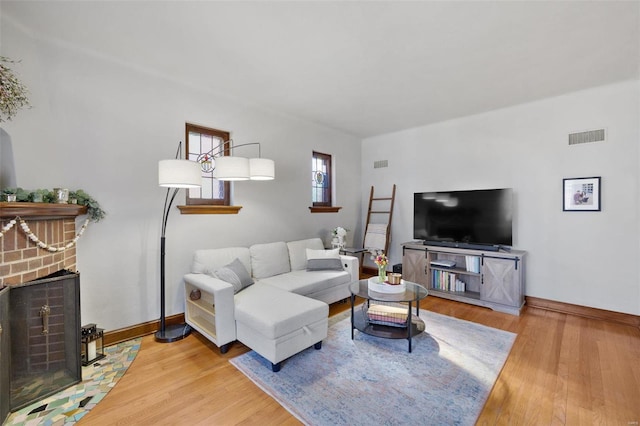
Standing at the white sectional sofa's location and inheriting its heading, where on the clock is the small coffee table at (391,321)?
The small coffee table is roughly at 11 o'clock from the white sectional sofa.

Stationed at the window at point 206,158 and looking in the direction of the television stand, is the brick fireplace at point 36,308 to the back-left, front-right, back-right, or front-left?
back-right

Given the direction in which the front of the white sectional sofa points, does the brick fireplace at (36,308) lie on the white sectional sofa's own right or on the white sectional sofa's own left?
on the white sectional sofa's own right

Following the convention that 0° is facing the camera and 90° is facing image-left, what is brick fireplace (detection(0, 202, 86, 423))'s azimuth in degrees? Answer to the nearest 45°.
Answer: approximately 315°

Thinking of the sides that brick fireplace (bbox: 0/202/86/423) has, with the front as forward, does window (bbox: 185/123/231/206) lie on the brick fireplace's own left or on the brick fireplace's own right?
on the brick fireplace's own left

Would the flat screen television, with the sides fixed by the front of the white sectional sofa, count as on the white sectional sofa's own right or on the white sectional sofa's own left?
on the white sectional sofa's own left
